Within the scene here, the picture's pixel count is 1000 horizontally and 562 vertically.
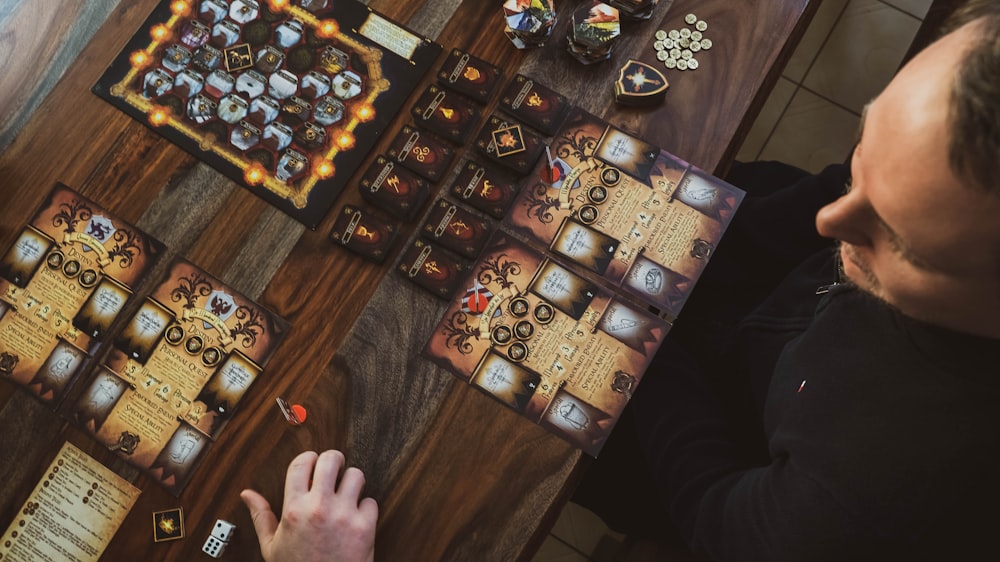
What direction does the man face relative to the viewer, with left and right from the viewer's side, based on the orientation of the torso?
facing to the left of the viewer

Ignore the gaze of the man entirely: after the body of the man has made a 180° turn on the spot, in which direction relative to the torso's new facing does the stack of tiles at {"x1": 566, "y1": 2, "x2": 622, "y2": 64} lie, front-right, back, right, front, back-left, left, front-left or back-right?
back

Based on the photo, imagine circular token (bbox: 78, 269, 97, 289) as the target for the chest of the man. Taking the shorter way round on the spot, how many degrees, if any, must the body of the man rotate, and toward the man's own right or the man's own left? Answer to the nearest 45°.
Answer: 0° — they already face it

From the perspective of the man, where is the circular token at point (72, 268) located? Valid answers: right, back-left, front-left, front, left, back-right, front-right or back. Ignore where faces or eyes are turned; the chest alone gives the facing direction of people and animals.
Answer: front

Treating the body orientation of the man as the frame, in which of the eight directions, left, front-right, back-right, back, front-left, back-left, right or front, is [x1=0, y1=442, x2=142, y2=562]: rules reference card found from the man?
front

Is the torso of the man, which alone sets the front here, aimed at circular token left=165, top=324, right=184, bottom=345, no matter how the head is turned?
yes

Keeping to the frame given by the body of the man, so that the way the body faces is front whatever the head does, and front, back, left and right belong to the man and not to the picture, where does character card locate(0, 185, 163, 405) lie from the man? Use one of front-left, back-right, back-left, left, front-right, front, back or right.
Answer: front

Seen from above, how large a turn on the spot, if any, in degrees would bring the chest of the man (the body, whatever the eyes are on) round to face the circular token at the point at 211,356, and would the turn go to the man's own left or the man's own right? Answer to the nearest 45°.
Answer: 0° — they already face it

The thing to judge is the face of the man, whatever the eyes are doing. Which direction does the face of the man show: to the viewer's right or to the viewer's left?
to the viewer's left

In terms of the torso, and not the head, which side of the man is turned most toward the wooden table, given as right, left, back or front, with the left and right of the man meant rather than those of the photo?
front

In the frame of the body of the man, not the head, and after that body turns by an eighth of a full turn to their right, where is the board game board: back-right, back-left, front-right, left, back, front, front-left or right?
front-left

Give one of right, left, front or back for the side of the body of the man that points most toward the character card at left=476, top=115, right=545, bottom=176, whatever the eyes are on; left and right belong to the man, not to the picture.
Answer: front

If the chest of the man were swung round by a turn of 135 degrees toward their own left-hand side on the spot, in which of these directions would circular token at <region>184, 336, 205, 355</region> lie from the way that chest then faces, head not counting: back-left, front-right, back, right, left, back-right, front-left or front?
back-right

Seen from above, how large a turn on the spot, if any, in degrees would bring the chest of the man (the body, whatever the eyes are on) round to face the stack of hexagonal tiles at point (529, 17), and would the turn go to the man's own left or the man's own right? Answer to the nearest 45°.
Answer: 0° — they already face it
